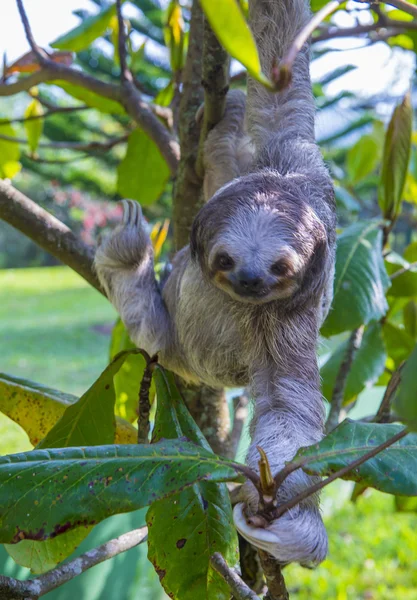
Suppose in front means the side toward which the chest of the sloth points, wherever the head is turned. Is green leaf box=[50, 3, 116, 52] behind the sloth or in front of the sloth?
behind

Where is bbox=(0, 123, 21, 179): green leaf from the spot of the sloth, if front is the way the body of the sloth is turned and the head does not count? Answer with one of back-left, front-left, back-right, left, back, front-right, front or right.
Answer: back-right

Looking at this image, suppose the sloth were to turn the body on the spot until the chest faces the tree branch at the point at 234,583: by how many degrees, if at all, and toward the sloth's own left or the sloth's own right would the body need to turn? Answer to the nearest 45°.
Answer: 0° — it already faces it

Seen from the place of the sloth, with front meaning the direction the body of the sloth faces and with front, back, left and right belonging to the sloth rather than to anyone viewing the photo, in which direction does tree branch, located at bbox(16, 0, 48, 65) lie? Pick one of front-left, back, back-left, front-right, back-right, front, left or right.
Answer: back-right

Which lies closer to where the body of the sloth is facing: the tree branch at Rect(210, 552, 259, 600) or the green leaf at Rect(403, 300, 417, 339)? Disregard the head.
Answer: the tree branch

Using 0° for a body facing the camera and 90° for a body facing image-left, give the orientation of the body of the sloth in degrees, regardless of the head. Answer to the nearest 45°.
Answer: approximately 0°

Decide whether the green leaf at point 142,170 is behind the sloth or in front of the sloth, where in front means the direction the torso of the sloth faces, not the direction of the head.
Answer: behind
